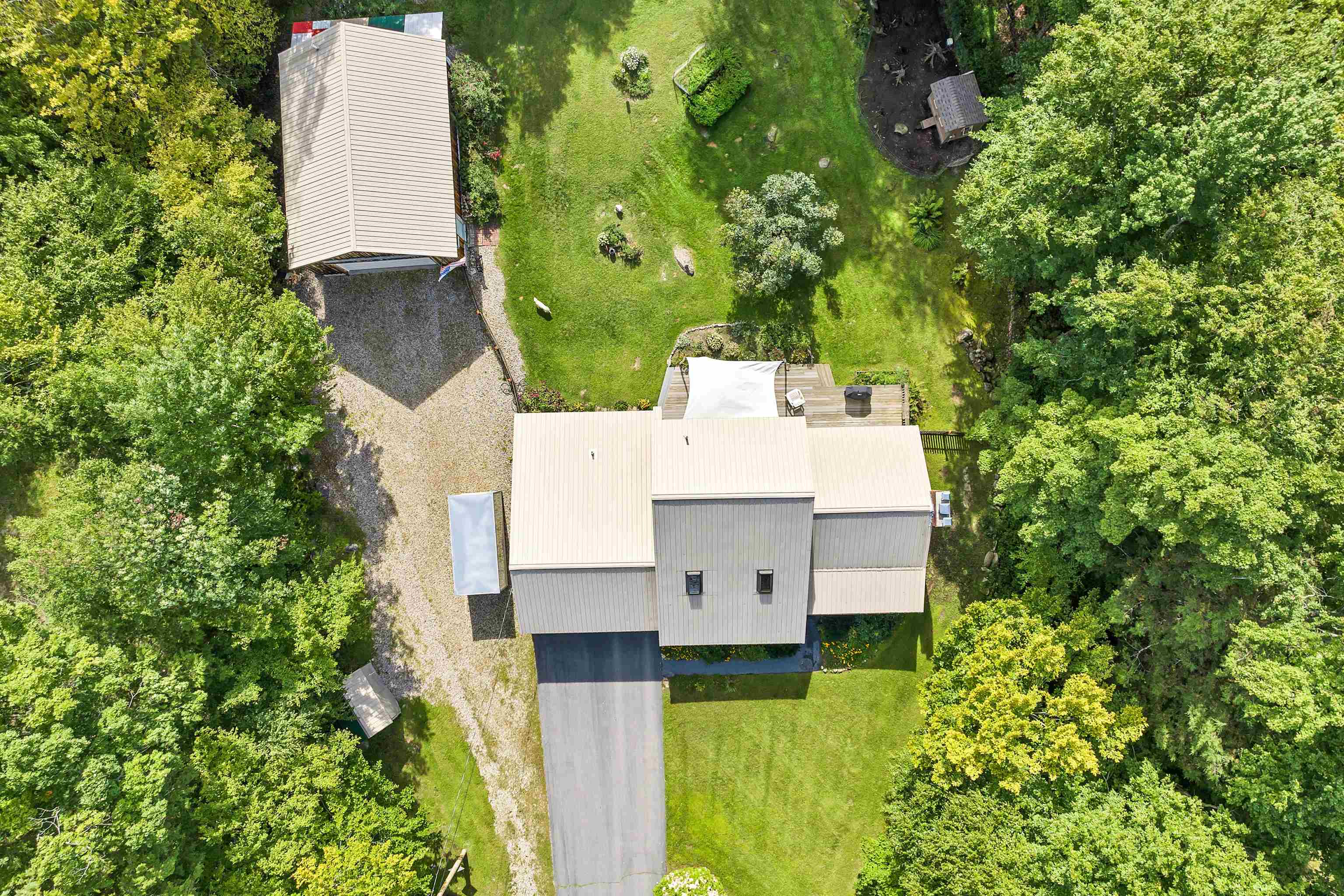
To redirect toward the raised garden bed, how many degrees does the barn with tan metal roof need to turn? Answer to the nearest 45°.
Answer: approximately 90° to its left

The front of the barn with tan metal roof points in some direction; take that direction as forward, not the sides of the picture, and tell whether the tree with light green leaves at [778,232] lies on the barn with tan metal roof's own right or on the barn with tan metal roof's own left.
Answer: on the barn with tan metal roof's own left

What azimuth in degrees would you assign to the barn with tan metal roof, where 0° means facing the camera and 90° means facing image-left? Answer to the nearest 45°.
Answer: approximately 0°

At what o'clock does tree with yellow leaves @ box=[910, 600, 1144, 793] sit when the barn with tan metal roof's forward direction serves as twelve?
The tree with yellow leaves is roughly at 10 o'clock from the barn with tan metal roof.
